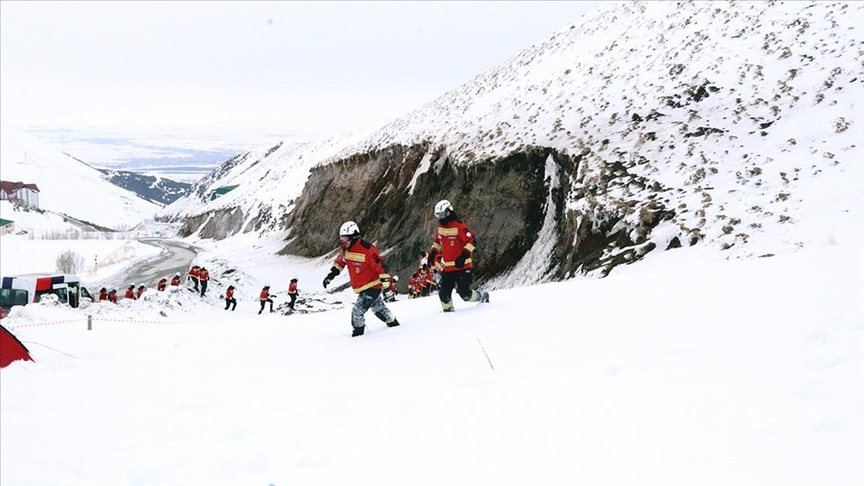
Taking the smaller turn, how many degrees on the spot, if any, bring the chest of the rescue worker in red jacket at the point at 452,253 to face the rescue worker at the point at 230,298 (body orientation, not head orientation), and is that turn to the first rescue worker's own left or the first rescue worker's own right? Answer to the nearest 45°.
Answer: approximately 90° to the first rescue worker's own right

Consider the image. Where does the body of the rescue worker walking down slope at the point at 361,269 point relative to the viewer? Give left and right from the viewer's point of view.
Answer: facing the viewer and to the left of the viewer

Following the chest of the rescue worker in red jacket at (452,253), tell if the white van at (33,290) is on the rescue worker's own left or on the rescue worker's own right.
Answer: on the rescue worker's own right

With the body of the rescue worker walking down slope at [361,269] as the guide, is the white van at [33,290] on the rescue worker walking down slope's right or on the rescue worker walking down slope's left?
on the rescue worker walking down slope's right

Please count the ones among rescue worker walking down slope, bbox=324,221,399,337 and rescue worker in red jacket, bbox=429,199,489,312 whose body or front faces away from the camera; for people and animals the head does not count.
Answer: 0

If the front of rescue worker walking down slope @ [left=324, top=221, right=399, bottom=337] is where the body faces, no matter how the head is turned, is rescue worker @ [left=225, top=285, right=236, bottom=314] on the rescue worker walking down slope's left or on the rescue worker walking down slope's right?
on the rescue worker walking down slope's right

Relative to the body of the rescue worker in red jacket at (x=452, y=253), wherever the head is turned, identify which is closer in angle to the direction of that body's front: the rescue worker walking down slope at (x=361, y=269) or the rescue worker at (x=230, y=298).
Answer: the rescue worker walking down slope
